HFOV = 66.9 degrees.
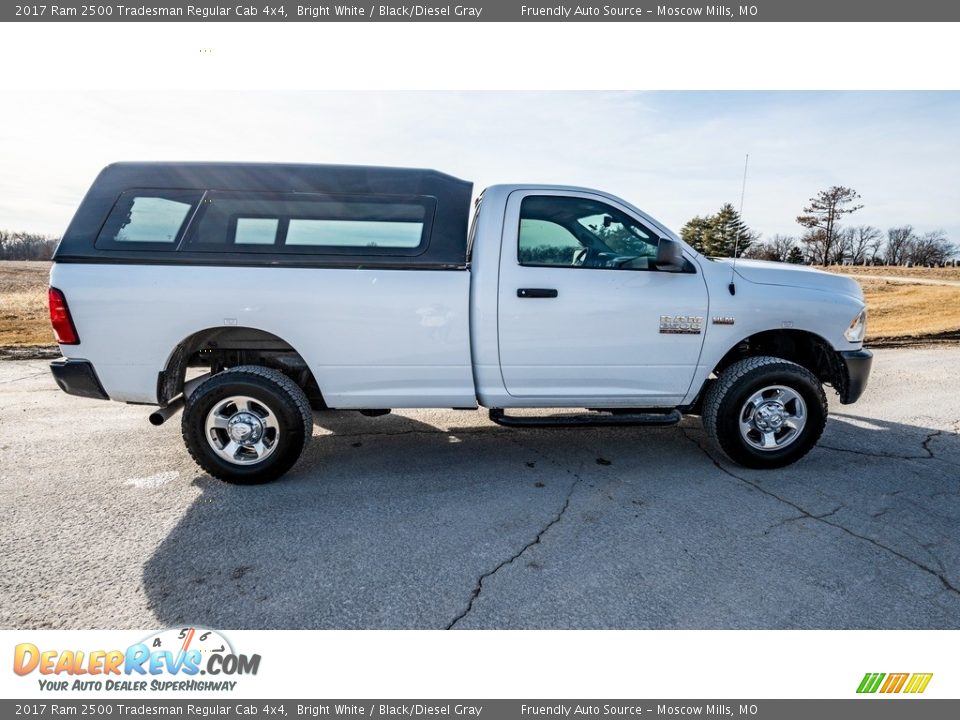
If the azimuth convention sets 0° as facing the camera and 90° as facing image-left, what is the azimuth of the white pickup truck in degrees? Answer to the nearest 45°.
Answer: approximately 270°
